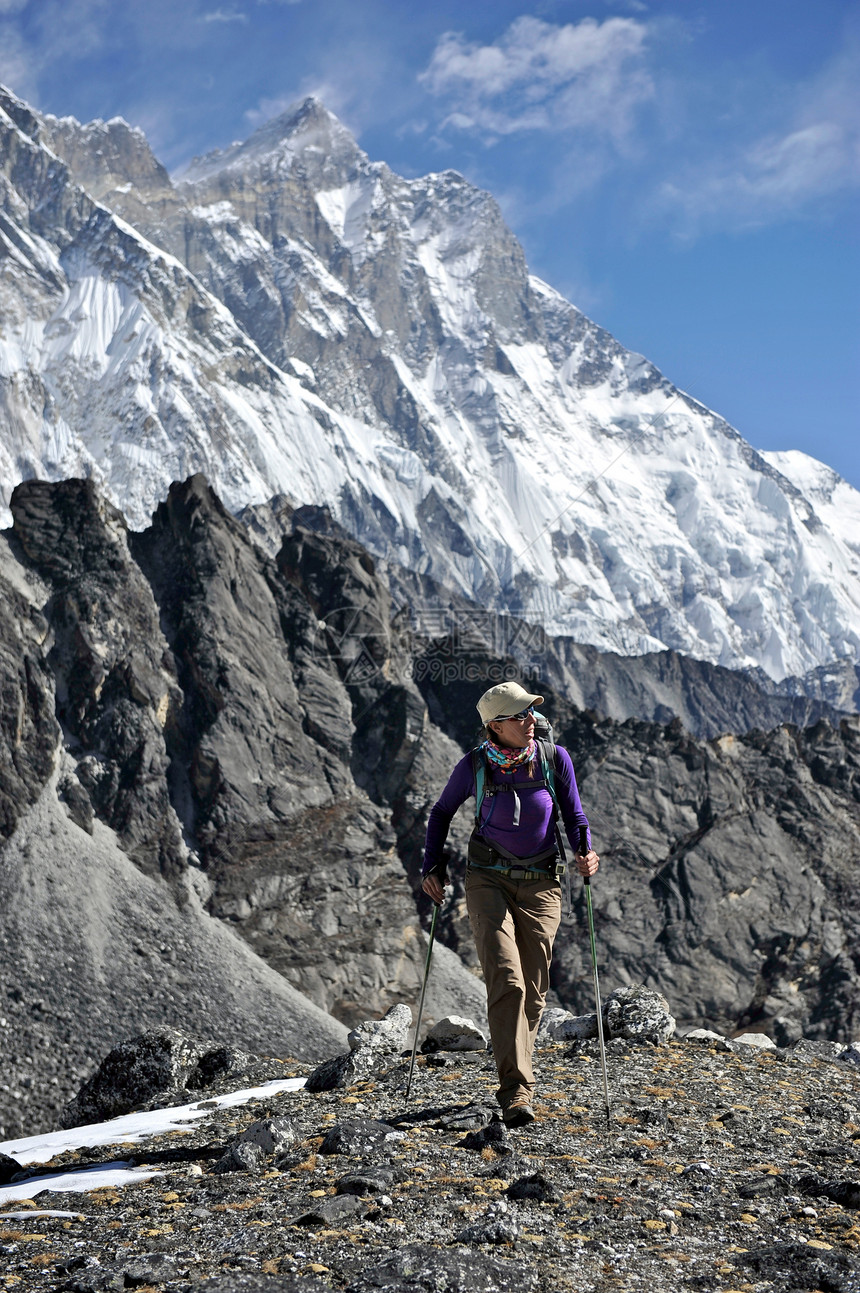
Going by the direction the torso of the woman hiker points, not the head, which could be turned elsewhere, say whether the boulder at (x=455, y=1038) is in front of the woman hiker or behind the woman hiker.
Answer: behind

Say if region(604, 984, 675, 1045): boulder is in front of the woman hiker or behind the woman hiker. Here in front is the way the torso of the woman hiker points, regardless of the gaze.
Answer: behind

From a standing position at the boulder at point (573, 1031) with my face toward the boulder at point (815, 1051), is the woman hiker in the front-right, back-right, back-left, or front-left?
back-right

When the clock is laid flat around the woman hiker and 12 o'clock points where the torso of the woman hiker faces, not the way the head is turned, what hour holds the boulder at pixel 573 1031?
The boulder is roughly at 6 o'clock from the woman hiker.

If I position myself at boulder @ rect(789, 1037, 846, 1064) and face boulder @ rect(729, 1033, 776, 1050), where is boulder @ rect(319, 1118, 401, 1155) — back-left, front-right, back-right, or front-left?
front-left

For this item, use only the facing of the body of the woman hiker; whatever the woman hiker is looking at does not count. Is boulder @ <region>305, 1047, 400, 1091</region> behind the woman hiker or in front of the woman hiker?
behind

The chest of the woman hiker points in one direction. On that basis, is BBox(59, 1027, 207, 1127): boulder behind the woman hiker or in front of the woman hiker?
behind

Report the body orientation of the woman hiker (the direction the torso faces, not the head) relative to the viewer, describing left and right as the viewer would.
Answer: facing the viewer

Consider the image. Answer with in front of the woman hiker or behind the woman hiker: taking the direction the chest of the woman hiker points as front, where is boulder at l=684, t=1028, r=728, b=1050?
behind

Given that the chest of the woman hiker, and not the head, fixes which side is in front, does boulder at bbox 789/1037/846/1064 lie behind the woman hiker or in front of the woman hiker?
behind

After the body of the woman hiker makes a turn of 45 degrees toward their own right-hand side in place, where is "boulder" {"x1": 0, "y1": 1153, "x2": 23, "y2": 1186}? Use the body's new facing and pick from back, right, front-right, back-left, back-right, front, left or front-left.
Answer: front-right
